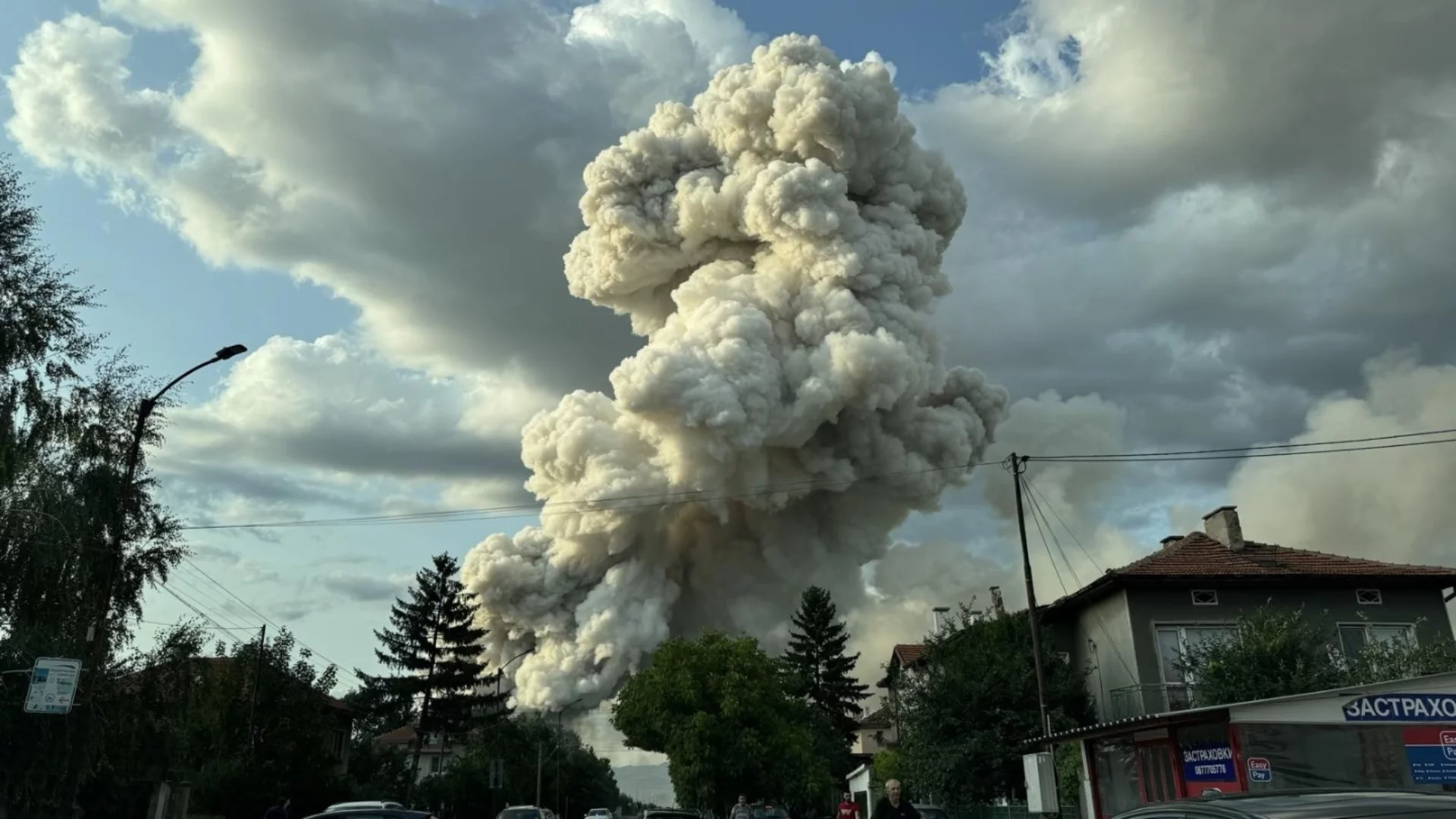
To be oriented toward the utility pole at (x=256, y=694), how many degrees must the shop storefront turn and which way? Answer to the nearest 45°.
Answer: approximately 45° to its right

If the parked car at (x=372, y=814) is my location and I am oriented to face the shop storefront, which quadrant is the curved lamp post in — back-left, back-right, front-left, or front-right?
back-left

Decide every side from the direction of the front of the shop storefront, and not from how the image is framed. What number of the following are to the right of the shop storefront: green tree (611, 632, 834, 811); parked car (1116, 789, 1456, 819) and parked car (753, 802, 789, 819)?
2

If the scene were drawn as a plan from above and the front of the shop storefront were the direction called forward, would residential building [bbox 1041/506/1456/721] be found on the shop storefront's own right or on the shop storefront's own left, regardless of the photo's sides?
on the shop storefront's own right

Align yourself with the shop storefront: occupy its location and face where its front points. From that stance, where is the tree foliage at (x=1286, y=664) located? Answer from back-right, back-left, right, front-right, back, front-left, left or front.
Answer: back-right

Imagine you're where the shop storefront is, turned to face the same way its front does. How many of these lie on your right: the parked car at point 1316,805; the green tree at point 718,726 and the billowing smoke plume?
2

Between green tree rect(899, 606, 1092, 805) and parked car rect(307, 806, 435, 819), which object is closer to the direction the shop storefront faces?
the parked car

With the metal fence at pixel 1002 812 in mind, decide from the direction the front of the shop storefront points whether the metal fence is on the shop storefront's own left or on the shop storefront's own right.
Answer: on the shop storefront's own right

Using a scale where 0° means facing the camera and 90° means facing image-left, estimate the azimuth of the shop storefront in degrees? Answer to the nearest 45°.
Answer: approximately 45°

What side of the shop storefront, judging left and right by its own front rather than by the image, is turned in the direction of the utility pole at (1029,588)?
right

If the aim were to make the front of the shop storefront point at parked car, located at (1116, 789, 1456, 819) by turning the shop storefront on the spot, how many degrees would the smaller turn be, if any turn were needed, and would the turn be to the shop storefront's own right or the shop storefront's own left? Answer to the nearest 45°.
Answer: approximately 45° to the shop storefront's own left

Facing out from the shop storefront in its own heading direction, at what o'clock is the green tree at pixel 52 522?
The green tree is roughly at 1 o'clock from the shop storefront.

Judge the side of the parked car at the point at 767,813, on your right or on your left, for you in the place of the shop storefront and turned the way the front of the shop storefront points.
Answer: on your right

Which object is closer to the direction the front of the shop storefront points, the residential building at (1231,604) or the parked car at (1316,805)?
the parked car

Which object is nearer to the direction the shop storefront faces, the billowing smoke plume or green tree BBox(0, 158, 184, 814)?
the green tree

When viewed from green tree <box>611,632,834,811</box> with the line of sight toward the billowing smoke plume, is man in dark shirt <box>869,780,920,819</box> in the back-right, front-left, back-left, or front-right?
back-right
